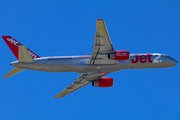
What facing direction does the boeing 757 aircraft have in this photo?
to the viewer's right
